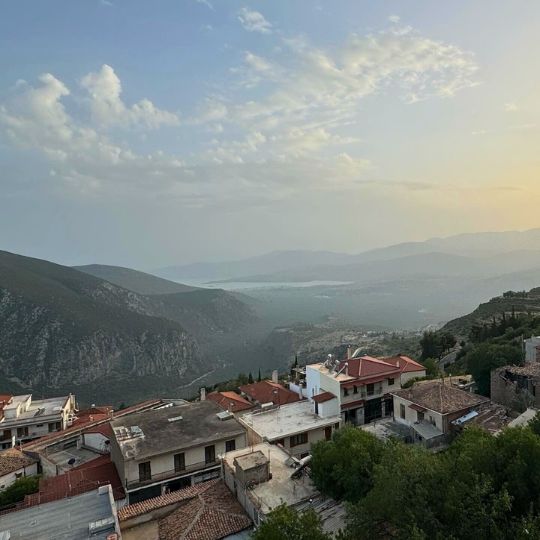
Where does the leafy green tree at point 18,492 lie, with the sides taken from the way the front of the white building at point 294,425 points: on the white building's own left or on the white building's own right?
on the white building's own right

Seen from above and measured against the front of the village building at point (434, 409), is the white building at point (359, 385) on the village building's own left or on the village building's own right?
on the village building's own right

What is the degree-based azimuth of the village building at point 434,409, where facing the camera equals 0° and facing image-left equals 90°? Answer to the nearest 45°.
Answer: approximately 45°

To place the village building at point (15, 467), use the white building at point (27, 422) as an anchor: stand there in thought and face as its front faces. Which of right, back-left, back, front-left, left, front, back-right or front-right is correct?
front-right

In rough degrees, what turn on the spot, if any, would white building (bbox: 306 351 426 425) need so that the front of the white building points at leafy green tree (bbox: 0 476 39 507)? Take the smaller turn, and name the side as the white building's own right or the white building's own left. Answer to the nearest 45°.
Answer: approximately 90° to the white building's own right

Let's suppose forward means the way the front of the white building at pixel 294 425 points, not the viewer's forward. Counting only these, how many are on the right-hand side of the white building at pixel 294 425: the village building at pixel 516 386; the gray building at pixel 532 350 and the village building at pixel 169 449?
1

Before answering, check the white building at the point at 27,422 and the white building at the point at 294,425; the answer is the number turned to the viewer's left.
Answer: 0

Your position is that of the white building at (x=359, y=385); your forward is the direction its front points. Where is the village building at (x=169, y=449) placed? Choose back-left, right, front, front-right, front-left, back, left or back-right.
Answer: right

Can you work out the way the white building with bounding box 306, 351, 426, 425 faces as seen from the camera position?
facing the viewer and to the right of the viewer

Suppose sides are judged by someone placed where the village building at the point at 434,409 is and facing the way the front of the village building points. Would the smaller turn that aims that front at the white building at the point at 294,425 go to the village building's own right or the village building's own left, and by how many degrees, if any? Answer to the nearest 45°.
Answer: approximately 45° to the village building's own right

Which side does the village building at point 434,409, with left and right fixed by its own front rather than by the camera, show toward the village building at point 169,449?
front

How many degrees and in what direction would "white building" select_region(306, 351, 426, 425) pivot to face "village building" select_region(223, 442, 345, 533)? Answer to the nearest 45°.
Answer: approximately 45° to its right

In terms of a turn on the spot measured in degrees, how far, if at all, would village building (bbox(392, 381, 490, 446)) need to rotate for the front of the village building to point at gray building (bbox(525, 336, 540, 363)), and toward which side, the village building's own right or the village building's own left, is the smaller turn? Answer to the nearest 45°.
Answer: approximately 180°

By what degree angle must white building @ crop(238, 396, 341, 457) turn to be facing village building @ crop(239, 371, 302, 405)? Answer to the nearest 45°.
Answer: approximately 135° to its left

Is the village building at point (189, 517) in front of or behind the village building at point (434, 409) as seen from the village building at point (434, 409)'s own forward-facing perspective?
in front
